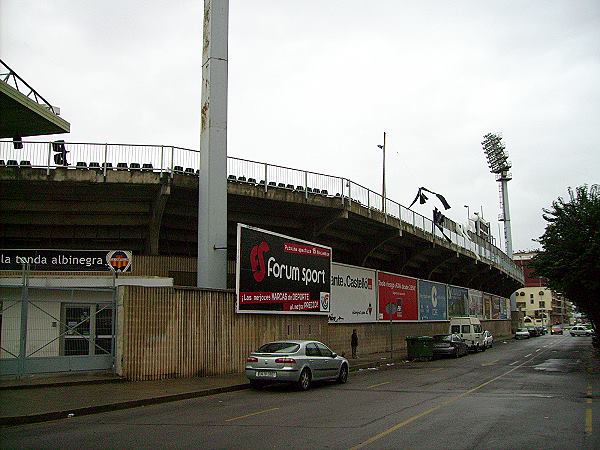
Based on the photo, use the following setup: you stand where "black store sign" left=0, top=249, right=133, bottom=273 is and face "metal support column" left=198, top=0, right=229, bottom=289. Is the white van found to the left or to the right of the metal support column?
left

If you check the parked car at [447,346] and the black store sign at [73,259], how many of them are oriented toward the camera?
1

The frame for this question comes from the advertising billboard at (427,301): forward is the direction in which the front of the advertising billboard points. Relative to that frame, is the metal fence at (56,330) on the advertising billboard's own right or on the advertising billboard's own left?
on the advertising billboard's own right
